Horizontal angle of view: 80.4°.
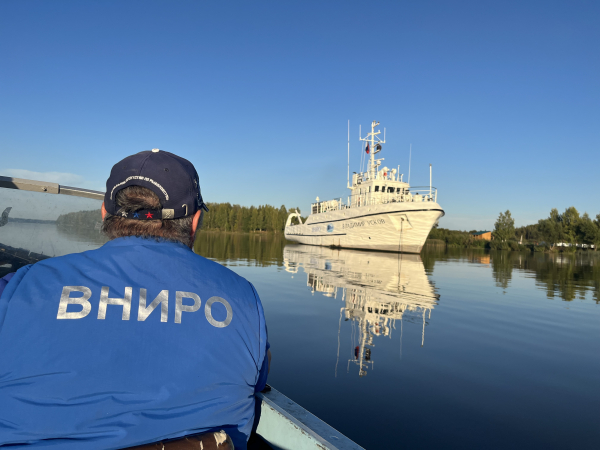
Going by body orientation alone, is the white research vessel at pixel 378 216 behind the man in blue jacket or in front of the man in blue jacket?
in front

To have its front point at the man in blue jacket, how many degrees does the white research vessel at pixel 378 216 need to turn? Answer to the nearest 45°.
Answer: approximately 45° to its right

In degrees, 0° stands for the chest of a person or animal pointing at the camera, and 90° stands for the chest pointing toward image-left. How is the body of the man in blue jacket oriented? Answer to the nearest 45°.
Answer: approximately 180°

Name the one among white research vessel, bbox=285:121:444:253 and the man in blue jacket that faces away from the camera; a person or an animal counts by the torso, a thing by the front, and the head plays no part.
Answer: the man in blue jacket

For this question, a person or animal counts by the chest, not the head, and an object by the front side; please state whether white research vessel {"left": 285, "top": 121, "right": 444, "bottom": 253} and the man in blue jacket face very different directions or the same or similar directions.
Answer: very different directions

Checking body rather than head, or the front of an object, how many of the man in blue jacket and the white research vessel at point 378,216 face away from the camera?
1

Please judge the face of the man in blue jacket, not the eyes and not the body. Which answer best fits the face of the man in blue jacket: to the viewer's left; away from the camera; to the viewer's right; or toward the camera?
away from the camera
